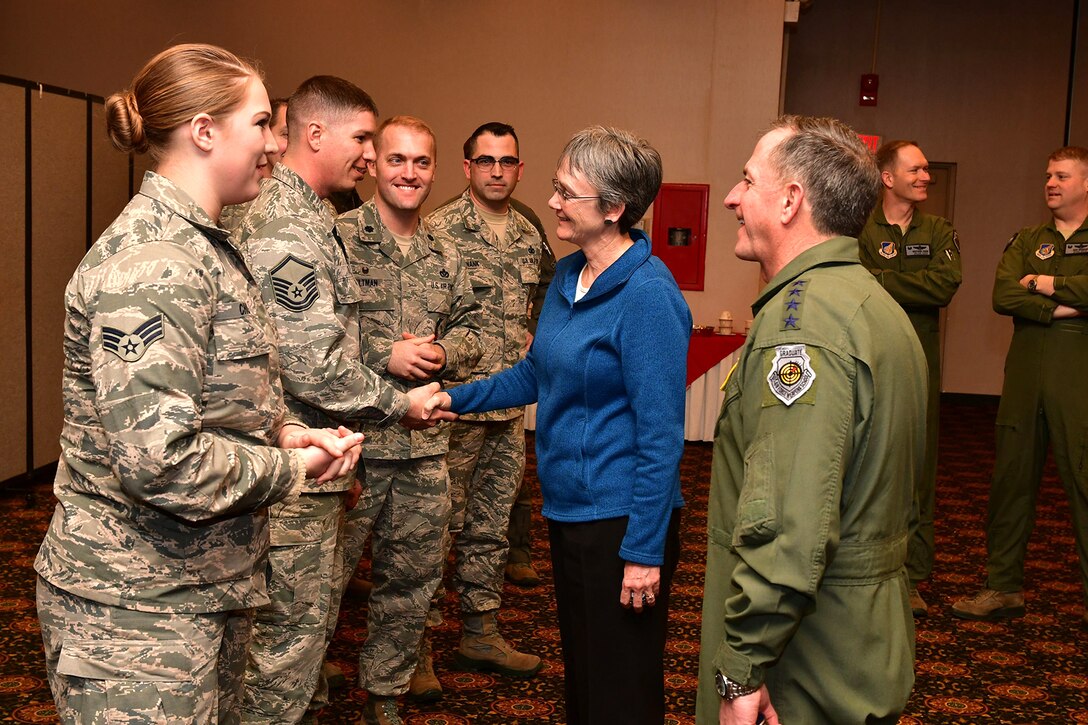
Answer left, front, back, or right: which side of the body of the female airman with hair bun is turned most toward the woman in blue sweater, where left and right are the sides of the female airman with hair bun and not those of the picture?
front

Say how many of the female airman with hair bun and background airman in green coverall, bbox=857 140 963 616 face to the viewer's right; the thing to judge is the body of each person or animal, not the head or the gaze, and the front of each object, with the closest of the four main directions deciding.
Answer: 1

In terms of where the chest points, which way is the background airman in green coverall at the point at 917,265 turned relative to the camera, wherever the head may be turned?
toward the camera

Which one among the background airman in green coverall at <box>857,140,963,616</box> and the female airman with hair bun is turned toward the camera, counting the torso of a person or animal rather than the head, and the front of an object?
the background airman in green coverall

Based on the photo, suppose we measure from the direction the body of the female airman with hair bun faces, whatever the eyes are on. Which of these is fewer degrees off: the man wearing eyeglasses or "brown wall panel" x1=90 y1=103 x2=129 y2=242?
the man wearing eyeglasses

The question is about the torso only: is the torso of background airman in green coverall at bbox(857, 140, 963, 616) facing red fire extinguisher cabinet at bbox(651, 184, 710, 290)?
no

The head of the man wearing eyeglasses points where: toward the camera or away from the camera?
toward the camera

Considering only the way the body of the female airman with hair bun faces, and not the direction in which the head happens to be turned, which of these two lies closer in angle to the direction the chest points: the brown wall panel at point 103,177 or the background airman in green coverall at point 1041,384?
the background airman in green coverall

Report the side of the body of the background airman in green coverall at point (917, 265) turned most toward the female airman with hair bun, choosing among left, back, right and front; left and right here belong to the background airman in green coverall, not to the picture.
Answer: front

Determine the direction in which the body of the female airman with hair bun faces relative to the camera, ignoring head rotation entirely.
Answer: to the viewer's right

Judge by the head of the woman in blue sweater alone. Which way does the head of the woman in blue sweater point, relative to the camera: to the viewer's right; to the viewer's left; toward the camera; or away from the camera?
to the viewer's left

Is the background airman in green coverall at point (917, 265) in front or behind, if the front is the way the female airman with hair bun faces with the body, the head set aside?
in front

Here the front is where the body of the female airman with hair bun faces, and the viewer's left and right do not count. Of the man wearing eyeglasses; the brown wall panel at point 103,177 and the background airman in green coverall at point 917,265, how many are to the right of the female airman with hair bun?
0

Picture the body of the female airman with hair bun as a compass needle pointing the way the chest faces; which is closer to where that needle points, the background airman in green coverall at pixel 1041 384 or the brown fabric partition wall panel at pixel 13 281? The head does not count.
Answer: the background airman in green coverall

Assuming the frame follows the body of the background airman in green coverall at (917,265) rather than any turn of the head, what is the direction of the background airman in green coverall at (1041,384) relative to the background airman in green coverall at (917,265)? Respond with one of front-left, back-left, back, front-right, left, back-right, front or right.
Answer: left

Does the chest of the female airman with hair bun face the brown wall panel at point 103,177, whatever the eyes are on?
no

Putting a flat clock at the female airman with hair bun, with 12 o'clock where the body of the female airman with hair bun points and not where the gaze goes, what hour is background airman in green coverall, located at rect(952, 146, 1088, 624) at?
The background airman in green coverall is roughly at 11 o'clock from the female airman with hair bun.

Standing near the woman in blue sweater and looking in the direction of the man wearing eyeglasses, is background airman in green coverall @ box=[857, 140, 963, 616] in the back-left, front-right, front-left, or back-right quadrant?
front-right

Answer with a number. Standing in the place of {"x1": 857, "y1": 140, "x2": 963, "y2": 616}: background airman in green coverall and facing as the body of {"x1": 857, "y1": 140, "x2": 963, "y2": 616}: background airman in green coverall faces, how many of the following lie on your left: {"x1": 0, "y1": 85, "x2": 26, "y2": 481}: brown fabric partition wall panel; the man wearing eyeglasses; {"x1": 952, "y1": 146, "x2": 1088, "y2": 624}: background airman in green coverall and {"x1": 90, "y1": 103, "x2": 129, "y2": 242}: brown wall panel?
1

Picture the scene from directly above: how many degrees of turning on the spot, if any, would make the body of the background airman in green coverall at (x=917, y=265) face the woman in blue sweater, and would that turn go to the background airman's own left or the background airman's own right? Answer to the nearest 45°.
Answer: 0° — they already face them
